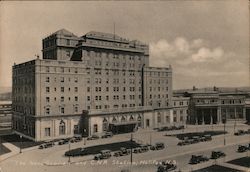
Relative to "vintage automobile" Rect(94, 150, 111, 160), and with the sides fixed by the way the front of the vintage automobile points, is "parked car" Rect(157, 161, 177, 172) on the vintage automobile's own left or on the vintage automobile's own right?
on the vintage automobile's own left

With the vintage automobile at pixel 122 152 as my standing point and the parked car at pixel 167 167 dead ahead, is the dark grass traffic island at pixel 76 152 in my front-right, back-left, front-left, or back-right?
back-right

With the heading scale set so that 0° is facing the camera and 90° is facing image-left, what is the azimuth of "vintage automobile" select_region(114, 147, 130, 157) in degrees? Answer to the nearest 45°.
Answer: approximately 45°

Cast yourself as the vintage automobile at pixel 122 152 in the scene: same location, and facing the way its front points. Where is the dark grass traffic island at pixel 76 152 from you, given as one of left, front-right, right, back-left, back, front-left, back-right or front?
front-right

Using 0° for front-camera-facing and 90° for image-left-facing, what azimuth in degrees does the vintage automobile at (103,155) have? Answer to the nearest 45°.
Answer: approximately 45°
